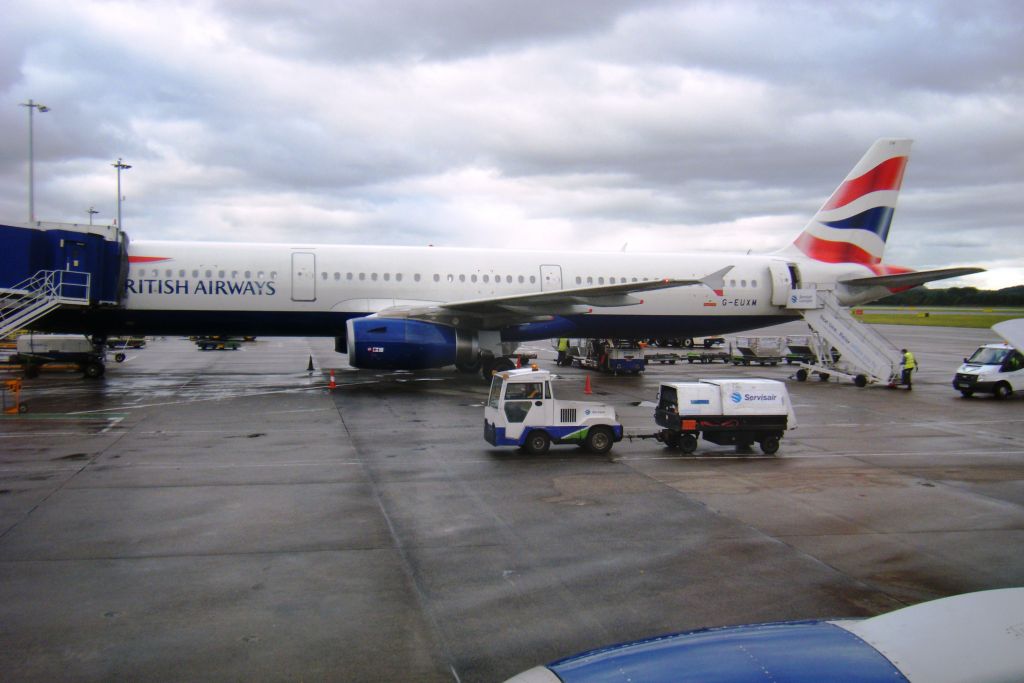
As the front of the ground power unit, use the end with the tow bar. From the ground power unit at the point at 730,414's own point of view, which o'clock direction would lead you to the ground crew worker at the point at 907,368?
The ground crew worker is roughly at 4 o'clock from the ground power unit.

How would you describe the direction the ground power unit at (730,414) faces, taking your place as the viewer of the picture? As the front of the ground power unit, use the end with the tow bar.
facing to the left of the viewer

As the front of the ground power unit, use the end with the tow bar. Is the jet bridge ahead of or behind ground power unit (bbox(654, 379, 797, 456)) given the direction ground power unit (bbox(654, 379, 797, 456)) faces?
ahead

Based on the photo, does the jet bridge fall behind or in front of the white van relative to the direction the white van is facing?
in front

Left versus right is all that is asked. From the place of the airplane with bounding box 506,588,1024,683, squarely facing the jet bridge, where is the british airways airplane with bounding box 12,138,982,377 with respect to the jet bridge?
right

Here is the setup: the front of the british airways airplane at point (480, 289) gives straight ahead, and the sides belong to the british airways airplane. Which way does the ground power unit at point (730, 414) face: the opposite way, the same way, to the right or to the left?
the same way

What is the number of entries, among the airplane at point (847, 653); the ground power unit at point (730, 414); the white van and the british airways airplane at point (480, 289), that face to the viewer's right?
0

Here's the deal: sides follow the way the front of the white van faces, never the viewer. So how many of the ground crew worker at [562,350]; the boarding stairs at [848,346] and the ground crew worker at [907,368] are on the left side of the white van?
0

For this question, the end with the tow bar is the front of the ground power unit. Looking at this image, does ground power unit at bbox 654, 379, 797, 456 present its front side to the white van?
no

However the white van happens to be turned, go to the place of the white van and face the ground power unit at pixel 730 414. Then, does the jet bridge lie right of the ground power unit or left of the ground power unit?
right

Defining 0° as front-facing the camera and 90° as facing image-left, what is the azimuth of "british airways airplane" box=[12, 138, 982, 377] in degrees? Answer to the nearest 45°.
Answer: approximately 90°

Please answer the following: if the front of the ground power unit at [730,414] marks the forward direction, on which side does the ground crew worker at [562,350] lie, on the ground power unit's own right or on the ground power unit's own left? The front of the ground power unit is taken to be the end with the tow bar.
on the ground power unit's own right

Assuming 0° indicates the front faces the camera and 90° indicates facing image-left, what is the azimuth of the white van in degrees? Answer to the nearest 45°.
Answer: approximately 45°

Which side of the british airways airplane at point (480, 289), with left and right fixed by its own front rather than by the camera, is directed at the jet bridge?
front

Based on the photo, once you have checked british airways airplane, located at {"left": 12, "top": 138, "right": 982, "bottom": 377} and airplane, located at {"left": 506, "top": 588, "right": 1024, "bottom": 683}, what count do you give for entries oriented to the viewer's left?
2

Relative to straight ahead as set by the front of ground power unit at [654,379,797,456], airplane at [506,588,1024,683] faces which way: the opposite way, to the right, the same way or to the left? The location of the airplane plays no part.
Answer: the same way
